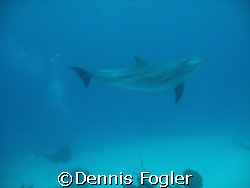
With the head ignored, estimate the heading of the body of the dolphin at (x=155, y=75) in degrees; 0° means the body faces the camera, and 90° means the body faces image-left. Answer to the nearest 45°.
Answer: approximately 270°
